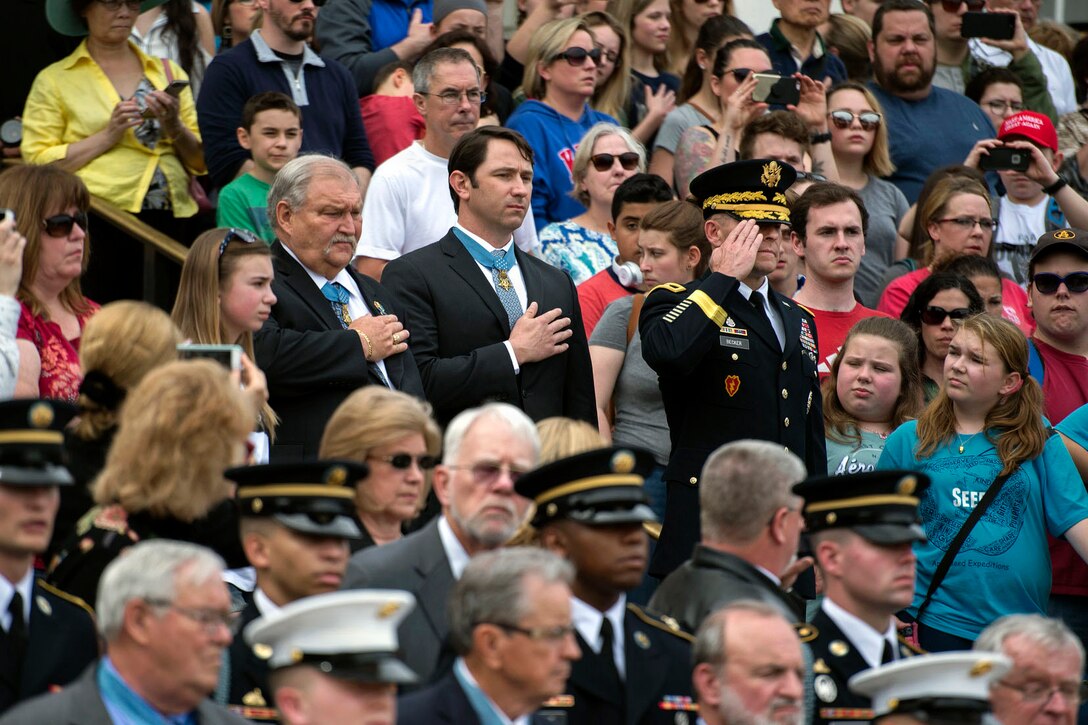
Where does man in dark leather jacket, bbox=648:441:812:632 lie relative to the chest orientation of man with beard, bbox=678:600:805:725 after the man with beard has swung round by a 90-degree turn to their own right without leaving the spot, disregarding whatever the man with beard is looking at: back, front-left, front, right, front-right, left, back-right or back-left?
back-right

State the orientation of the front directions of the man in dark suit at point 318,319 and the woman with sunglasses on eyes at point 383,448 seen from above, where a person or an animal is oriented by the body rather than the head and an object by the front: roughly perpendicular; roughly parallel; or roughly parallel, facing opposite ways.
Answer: roughly parallel

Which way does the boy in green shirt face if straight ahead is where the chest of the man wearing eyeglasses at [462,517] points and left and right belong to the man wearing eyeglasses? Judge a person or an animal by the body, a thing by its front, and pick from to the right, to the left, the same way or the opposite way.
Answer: the same way

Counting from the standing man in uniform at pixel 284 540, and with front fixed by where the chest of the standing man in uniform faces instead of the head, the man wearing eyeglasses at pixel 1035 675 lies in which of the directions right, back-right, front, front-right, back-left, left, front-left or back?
front-left

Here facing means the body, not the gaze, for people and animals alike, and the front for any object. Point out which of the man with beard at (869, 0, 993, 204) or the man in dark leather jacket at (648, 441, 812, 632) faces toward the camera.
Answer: the man with beard

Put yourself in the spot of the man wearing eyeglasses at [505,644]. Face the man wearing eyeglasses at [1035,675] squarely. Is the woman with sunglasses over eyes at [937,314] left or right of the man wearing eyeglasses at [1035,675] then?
left

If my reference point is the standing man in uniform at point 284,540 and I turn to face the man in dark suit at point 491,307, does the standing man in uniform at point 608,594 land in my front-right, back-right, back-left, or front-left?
front-right

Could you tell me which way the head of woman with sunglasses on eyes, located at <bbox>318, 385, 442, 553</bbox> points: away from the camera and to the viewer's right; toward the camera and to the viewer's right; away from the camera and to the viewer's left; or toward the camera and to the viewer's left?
toward the camera and to the viewer's right

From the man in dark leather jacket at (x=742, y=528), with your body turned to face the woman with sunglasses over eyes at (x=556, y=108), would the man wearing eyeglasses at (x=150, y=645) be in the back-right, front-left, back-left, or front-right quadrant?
back-left

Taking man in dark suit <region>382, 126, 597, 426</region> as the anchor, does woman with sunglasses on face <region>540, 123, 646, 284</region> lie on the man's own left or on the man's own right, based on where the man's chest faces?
on the man's own left
